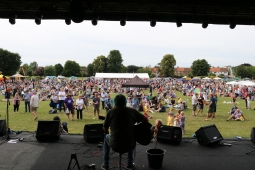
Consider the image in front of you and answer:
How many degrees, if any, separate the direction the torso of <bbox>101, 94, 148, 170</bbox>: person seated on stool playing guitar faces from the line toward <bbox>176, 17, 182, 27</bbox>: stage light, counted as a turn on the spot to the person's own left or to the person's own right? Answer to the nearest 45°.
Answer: approximately 45° to the person's own right

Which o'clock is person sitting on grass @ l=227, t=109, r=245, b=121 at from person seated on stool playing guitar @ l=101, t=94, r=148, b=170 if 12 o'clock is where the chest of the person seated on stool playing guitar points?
The person sitting on grass is roughly at 1 o'clock from the person seated on stool playing guitar.

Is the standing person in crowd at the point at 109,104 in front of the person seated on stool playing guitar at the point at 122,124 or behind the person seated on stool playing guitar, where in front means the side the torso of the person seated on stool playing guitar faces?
in front

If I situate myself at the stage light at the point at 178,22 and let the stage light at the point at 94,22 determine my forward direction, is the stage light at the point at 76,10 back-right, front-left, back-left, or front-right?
front-left

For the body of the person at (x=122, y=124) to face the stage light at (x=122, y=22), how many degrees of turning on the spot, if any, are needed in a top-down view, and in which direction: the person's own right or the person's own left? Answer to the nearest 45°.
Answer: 0° — they already face it

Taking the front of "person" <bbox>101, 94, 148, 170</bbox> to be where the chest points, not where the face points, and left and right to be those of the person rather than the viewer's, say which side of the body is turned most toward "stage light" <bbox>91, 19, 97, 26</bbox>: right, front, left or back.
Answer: front

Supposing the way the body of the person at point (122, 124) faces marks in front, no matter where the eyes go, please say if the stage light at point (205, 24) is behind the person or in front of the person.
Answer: in front

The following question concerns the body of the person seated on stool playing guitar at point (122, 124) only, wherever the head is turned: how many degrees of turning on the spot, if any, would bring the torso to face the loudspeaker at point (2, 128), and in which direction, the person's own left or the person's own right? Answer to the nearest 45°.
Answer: approximately 45° to the person's own left

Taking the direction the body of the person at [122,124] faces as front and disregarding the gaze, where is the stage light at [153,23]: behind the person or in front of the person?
in front

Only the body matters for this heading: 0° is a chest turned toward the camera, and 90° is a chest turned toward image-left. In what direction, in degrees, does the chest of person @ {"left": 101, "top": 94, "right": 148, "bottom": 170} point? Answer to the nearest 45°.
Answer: approximately 180°
